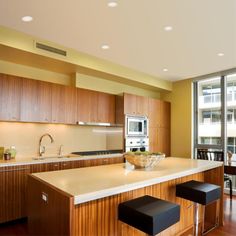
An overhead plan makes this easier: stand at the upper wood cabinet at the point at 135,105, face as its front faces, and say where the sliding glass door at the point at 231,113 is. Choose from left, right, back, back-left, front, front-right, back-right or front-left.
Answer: front-left

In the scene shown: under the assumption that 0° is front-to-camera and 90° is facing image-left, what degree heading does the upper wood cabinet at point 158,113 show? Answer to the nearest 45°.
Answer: approximately 315°

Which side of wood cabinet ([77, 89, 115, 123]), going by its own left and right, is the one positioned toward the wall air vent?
right

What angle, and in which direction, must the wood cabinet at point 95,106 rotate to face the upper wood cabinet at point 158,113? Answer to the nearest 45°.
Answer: approximately 90° to its left

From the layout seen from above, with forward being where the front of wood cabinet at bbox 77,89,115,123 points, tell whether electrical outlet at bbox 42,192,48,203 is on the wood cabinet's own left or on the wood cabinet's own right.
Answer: on the wood cabinet's own right

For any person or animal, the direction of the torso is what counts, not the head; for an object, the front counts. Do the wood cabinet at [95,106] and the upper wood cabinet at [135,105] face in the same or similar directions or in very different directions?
same or similar directions

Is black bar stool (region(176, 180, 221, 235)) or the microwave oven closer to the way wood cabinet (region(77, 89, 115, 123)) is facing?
the black bar stool

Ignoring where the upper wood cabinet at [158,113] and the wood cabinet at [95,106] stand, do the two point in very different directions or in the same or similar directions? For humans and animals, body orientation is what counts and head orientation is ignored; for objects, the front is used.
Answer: same or similar directions

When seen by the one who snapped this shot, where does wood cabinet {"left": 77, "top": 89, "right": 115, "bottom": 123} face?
facing the viewer and to the right of the viewer

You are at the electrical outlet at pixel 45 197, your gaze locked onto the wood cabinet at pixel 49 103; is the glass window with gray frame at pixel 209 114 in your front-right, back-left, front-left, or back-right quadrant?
front-right

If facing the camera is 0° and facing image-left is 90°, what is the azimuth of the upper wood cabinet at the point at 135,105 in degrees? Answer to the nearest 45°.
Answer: approximately 315°

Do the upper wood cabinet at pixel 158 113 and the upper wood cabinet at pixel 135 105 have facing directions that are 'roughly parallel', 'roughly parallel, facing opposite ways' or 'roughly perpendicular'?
roughly parallel

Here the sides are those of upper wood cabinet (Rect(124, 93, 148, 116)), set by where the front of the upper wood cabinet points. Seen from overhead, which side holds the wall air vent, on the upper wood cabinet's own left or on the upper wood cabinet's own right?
on the upper wood cabinet's own right

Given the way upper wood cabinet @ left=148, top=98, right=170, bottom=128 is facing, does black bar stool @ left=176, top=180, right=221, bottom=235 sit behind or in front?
in front
